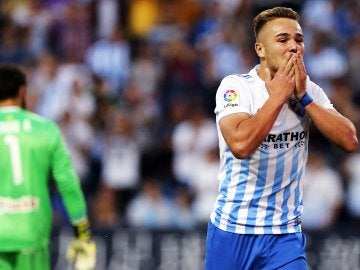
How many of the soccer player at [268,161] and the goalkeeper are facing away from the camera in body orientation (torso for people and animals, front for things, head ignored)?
1

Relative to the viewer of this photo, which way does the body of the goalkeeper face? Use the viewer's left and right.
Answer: facing away from the viewer

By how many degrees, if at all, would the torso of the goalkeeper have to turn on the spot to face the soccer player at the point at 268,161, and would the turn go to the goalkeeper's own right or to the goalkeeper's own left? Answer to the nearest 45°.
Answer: approximately 135° to the goalkeeper's own right

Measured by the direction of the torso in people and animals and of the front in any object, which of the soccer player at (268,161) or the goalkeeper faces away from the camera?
the goalkeeper
